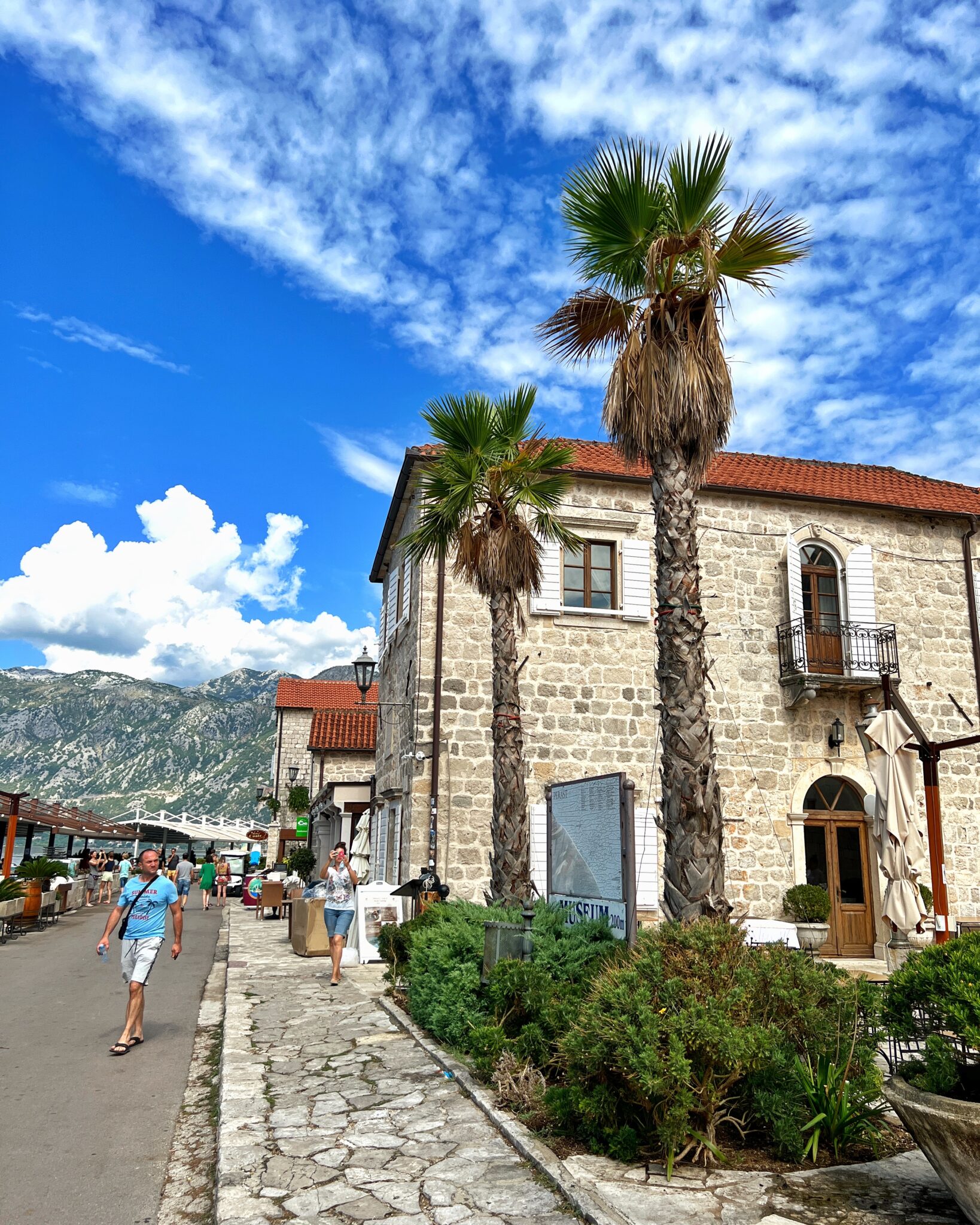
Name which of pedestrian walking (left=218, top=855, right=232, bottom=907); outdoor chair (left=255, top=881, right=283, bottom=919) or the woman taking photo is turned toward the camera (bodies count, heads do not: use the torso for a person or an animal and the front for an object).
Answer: the woman taking photo

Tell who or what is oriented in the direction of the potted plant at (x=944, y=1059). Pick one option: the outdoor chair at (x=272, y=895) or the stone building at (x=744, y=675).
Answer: the stone building

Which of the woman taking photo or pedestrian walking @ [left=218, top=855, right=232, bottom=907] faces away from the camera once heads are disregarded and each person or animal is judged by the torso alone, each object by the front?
the pedestrian walking

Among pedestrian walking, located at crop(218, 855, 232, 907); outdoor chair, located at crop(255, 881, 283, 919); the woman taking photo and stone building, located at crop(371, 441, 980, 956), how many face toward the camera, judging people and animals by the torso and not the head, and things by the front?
2

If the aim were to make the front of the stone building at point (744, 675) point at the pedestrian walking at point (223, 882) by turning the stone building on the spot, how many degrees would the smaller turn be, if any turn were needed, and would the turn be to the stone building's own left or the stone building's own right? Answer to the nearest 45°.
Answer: approximately 135° to the stone building's own right

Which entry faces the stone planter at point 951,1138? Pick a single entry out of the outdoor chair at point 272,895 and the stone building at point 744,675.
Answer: the stone building

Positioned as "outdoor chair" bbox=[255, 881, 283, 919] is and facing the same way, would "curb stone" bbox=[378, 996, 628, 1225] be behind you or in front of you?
behind

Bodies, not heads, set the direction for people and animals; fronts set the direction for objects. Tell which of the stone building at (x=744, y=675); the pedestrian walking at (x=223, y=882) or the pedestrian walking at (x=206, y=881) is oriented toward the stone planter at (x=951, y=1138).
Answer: the stone building

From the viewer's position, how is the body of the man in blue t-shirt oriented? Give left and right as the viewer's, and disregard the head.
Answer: facing the viewer and to the left of the viewer
